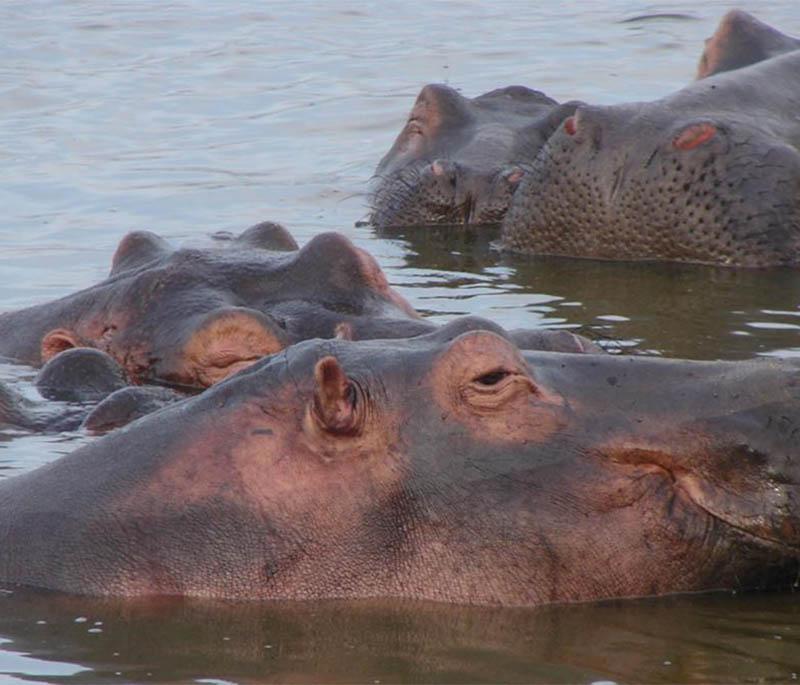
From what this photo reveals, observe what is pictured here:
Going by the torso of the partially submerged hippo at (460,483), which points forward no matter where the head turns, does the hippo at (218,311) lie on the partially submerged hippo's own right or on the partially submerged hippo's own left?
on the partially submerged hippo's own left

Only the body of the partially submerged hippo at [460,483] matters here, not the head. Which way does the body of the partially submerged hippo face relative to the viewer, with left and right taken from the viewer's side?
facing to the right of the viewer

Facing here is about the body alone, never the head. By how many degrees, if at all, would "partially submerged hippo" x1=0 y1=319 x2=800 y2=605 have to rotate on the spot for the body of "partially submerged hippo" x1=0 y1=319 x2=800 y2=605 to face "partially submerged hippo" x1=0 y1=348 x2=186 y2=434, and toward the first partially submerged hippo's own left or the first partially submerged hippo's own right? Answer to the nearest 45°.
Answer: approximately 135° to the first partially submerged hippo's own left
